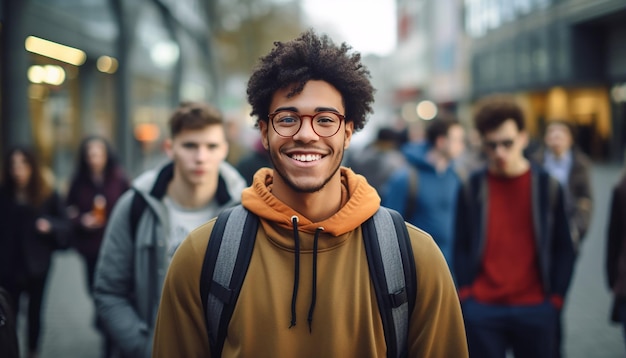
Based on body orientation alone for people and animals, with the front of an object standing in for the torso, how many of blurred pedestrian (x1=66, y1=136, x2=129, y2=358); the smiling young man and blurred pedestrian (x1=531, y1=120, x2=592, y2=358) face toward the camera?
3

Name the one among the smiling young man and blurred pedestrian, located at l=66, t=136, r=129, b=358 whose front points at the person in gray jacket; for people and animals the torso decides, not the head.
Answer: the blurred pedestrian

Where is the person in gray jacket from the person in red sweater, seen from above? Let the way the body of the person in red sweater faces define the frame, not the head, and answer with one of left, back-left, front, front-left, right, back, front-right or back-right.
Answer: front-right

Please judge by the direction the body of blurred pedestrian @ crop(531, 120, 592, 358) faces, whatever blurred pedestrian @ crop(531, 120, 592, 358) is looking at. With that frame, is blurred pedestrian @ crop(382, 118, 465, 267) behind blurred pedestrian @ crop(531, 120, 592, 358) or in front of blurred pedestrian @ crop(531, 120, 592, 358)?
in front

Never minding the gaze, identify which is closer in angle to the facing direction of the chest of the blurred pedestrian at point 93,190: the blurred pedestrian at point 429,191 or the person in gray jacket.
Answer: the person in gray jacket

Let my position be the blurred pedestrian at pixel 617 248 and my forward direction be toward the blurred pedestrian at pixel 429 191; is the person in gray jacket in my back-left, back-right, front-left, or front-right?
front-left

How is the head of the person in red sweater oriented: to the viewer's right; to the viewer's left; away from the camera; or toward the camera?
toward the camera

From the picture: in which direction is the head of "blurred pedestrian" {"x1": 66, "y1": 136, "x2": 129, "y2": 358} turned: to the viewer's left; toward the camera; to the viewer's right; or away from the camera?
toward the camera

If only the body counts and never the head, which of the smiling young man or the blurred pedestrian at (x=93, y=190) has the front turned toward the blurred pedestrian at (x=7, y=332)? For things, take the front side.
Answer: the blurred pedestrian at (x=93, y=190)

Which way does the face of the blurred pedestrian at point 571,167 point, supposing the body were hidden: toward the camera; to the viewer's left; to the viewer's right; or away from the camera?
toward the camera

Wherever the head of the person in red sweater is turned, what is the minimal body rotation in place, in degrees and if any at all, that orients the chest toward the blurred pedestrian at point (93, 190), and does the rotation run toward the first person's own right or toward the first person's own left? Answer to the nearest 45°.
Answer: approximately 90° to the first person's own right

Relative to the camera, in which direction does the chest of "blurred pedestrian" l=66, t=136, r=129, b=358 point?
toward the camera

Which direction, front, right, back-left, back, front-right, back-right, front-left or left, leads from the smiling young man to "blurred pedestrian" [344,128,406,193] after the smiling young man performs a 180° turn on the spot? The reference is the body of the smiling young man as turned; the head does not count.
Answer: front

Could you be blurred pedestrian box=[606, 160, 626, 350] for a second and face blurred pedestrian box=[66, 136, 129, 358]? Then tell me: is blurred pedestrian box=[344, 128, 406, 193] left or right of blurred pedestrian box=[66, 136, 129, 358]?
right
